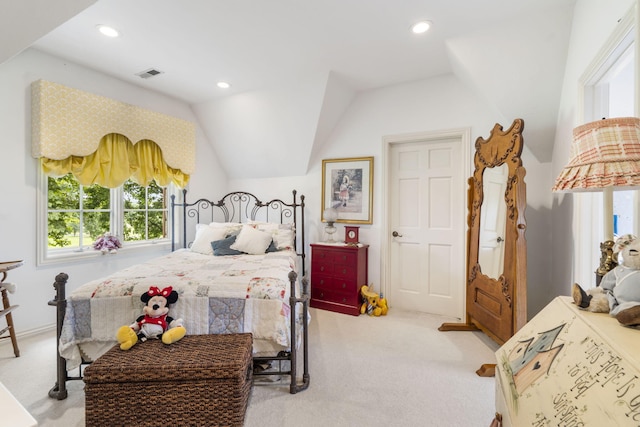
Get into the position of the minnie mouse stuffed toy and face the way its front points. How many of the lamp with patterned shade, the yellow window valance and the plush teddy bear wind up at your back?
1

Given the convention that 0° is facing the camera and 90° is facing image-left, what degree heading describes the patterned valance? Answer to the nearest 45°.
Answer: approximately 315°

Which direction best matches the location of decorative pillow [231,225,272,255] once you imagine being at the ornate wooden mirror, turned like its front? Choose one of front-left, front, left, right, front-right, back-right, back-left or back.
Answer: front-right

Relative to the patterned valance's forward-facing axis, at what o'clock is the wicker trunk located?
The wicker trunk is roughly at 1 o'clock from the patterned valance.

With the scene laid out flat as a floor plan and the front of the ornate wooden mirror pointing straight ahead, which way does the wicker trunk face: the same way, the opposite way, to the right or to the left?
to the left

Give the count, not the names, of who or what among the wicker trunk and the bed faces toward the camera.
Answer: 2

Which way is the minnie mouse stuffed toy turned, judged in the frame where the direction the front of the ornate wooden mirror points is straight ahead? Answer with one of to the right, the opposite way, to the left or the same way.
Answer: to the left

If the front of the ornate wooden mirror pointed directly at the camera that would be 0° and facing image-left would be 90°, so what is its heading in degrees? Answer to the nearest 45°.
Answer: approximately 45°

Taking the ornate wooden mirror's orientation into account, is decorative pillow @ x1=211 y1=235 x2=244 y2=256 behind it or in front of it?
in front

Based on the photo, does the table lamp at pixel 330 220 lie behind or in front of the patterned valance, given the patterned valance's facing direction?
in front
